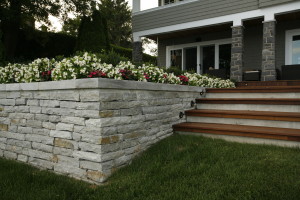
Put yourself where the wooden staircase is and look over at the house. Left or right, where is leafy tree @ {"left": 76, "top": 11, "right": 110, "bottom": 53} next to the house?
left

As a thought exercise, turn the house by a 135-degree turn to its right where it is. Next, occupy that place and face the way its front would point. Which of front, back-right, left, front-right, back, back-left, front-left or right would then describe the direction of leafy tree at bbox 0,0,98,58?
left

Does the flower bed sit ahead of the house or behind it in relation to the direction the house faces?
ahead

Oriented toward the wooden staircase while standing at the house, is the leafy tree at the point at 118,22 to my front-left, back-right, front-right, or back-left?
back-right

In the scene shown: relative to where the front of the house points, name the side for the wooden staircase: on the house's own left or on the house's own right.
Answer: on the house's own left

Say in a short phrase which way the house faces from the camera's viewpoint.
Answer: facing the viewer and to the left of the viewer

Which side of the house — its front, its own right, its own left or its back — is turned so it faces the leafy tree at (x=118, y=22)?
right

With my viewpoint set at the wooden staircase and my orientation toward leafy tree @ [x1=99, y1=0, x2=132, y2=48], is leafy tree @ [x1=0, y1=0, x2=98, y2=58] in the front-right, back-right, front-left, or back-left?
front-left

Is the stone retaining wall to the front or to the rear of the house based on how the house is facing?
to the front
